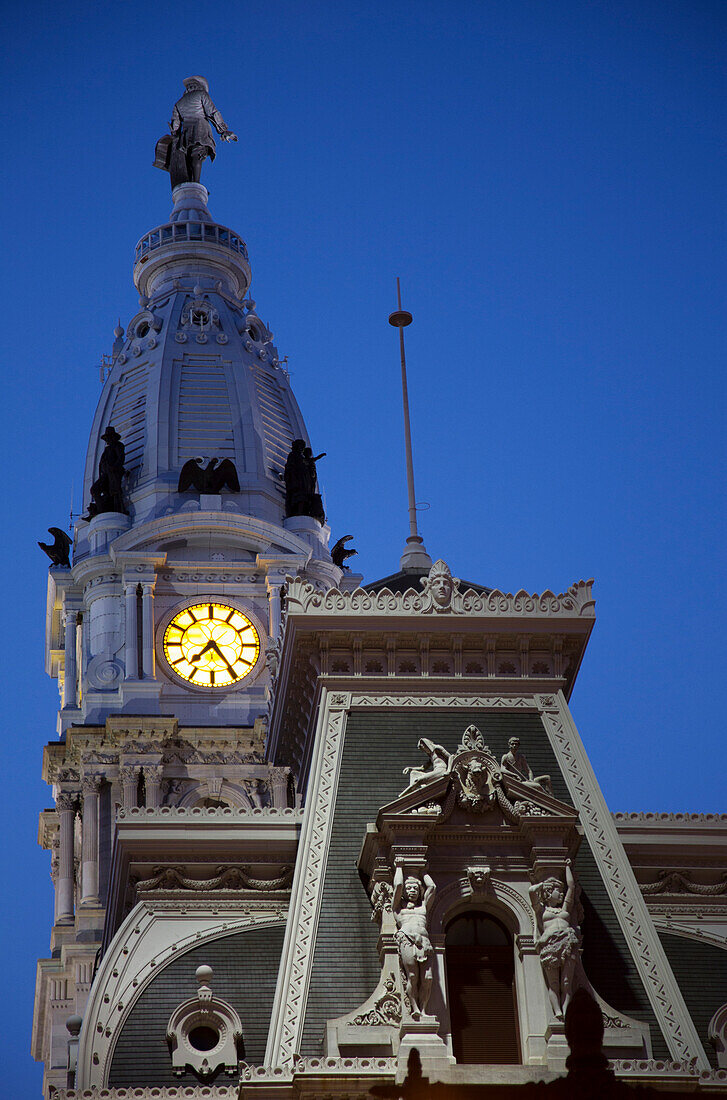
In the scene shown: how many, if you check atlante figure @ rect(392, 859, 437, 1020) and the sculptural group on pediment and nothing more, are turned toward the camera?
2

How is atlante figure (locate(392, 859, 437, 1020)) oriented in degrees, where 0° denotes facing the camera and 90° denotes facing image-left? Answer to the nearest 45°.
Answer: approximately 0°

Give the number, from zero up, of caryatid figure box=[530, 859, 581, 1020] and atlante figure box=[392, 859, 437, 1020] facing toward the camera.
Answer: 2

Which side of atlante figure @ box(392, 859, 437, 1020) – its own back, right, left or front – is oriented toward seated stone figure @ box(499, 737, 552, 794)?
left
